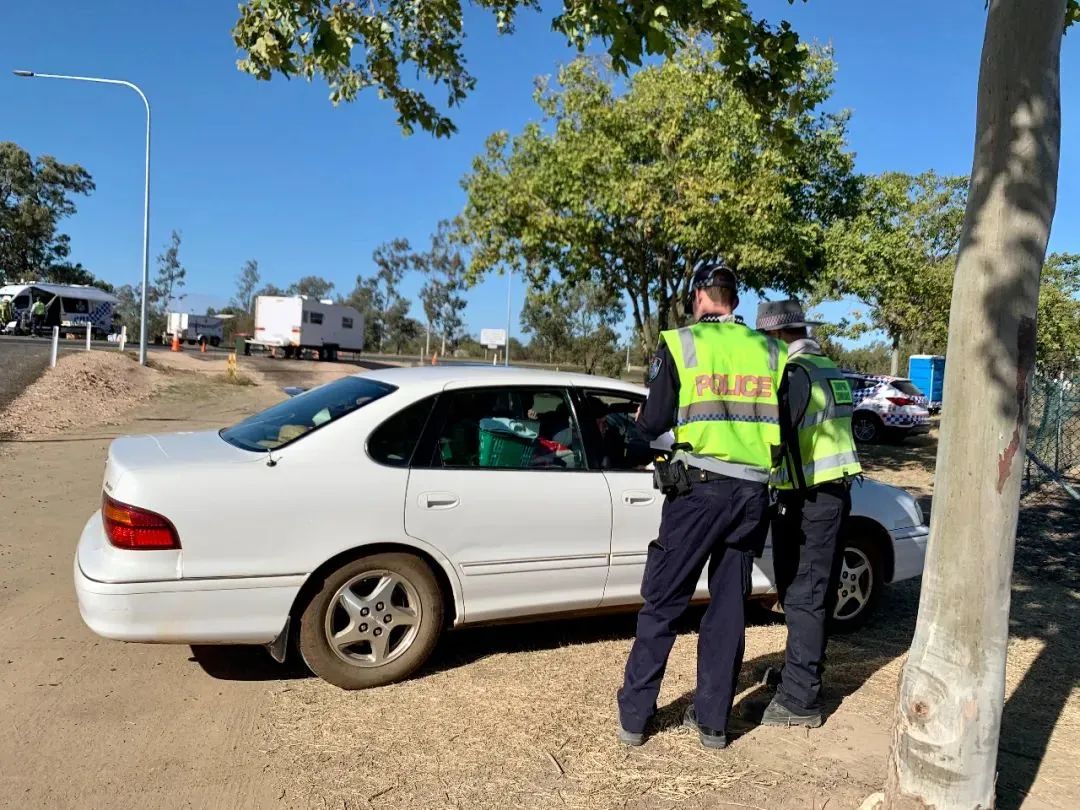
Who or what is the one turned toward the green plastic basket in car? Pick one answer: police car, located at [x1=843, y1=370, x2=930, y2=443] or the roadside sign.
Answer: the roadside sign

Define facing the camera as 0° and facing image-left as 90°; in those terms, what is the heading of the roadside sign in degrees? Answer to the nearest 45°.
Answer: approximately 0°

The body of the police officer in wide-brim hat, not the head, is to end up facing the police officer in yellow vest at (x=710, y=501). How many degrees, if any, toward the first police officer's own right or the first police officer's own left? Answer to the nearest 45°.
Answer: approximately 90° to the first police officer's own left

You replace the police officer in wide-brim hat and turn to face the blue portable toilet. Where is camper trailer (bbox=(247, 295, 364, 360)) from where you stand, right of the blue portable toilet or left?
left

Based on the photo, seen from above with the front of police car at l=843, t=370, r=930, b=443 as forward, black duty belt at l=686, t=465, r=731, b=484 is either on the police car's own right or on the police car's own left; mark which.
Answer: on the police car's own left

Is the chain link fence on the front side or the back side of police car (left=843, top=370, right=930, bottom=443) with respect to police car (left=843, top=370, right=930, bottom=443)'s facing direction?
on the back side

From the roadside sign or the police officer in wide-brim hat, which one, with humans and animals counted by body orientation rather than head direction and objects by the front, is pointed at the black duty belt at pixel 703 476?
the roadside sign

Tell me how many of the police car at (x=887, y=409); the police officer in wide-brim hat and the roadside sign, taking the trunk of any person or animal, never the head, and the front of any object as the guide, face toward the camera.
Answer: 1

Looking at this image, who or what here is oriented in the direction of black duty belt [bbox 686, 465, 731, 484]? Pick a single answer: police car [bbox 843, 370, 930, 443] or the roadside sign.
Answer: the roadside sign

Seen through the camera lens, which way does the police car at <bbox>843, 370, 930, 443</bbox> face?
facing away from the viewer and to the left of the viewer

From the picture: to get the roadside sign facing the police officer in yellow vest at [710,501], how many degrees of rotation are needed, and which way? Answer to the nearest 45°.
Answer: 0° — it already faces them

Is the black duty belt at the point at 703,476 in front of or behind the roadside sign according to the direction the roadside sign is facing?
in front

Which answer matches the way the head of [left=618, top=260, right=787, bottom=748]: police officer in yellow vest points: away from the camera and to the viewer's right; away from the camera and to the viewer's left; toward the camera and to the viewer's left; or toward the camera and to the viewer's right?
away from the camera and to the viewer's left

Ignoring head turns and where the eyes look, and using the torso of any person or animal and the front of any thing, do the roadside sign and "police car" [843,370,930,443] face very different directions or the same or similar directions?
very different directions

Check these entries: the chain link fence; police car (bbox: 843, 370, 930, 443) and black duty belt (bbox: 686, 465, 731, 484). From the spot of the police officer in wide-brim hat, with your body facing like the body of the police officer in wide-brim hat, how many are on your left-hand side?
1

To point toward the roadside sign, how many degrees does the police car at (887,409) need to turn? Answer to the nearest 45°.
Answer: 0° — it already faces it
